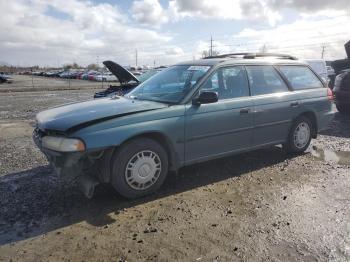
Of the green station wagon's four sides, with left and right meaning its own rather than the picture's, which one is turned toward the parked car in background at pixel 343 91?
back

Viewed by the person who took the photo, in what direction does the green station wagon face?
facing the viewer and to the left of the viewer
